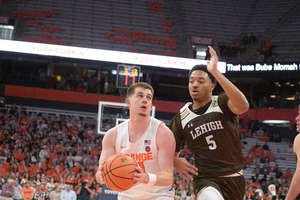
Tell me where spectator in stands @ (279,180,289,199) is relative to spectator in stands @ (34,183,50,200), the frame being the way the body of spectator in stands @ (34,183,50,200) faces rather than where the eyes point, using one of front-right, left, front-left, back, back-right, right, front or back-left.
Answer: left

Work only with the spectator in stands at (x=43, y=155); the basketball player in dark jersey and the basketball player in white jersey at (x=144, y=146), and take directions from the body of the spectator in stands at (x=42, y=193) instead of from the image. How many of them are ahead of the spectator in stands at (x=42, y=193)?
2

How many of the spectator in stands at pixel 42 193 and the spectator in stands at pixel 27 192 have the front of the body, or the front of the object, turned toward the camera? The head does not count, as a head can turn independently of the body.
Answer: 2

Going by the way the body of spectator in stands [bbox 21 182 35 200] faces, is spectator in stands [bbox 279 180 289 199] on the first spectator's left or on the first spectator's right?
on the first spectator's left

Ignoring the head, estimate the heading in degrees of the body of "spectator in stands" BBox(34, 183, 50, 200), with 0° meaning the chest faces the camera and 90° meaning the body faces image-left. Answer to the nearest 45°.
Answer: approximately 0°

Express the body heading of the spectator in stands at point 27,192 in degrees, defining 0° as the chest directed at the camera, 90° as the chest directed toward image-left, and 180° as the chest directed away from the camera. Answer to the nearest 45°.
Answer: approximately 0°

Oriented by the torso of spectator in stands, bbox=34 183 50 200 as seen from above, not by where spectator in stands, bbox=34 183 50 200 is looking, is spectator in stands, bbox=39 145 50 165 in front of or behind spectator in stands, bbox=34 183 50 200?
behind

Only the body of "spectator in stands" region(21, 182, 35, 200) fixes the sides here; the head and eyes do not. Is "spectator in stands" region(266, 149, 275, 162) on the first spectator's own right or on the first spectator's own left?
on the first spectator's own left
